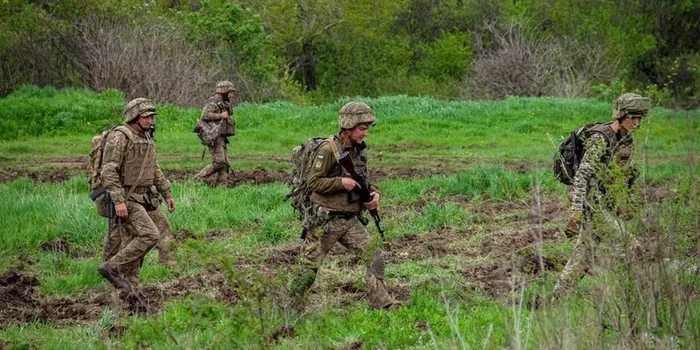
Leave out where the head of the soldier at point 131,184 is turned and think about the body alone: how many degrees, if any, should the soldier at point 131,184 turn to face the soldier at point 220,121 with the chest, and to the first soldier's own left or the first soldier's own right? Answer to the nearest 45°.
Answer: approximately 135° to the first soldier's own left

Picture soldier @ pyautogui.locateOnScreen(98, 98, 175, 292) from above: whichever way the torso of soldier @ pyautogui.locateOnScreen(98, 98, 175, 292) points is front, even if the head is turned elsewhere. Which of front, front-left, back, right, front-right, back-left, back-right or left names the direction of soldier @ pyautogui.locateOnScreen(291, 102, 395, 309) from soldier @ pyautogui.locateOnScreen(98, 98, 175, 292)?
front

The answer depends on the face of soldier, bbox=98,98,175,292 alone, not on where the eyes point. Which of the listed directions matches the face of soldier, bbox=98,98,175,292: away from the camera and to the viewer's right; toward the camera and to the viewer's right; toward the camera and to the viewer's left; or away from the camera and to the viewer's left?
toward the camera and to the viewer's right

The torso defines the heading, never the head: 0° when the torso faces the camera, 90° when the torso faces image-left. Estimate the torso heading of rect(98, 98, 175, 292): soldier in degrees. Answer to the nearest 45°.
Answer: approximately 315°

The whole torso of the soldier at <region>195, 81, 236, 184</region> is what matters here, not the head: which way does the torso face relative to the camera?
to the viewer's right

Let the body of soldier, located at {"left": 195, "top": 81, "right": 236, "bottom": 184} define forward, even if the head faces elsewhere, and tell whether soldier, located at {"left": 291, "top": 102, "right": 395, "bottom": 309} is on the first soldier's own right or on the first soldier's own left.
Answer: on the first soldier's own right

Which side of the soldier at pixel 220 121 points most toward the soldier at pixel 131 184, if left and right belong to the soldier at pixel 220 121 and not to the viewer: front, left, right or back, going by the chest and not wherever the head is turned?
right
